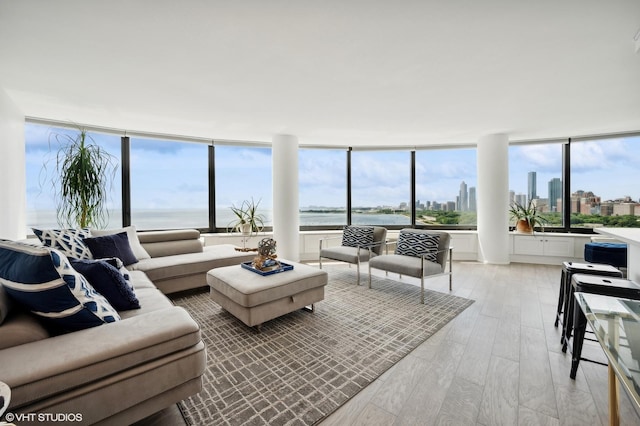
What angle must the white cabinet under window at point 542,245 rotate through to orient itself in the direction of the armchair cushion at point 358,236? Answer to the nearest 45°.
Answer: approximately 45° to its right

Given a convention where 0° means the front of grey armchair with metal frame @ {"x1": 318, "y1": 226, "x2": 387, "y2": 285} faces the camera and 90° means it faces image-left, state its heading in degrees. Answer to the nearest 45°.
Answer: approximately 45°

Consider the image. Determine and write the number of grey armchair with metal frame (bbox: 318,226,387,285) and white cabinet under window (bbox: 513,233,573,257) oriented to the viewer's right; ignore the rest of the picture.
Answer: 0

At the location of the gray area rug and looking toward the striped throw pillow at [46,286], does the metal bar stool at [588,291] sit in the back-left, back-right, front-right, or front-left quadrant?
back-left

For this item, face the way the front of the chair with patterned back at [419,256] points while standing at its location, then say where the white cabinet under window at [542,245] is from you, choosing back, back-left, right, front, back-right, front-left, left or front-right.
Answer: back

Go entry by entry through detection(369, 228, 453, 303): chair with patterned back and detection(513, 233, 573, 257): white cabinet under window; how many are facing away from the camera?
0

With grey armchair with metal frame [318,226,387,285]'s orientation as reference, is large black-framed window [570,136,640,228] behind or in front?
behind

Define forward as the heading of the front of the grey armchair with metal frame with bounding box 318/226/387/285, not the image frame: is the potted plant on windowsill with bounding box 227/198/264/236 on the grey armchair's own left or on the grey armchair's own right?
on the grey armchair's own right

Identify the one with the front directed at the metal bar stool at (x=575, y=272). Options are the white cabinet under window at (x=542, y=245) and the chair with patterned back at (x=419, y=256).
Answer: the white cabinet under window
